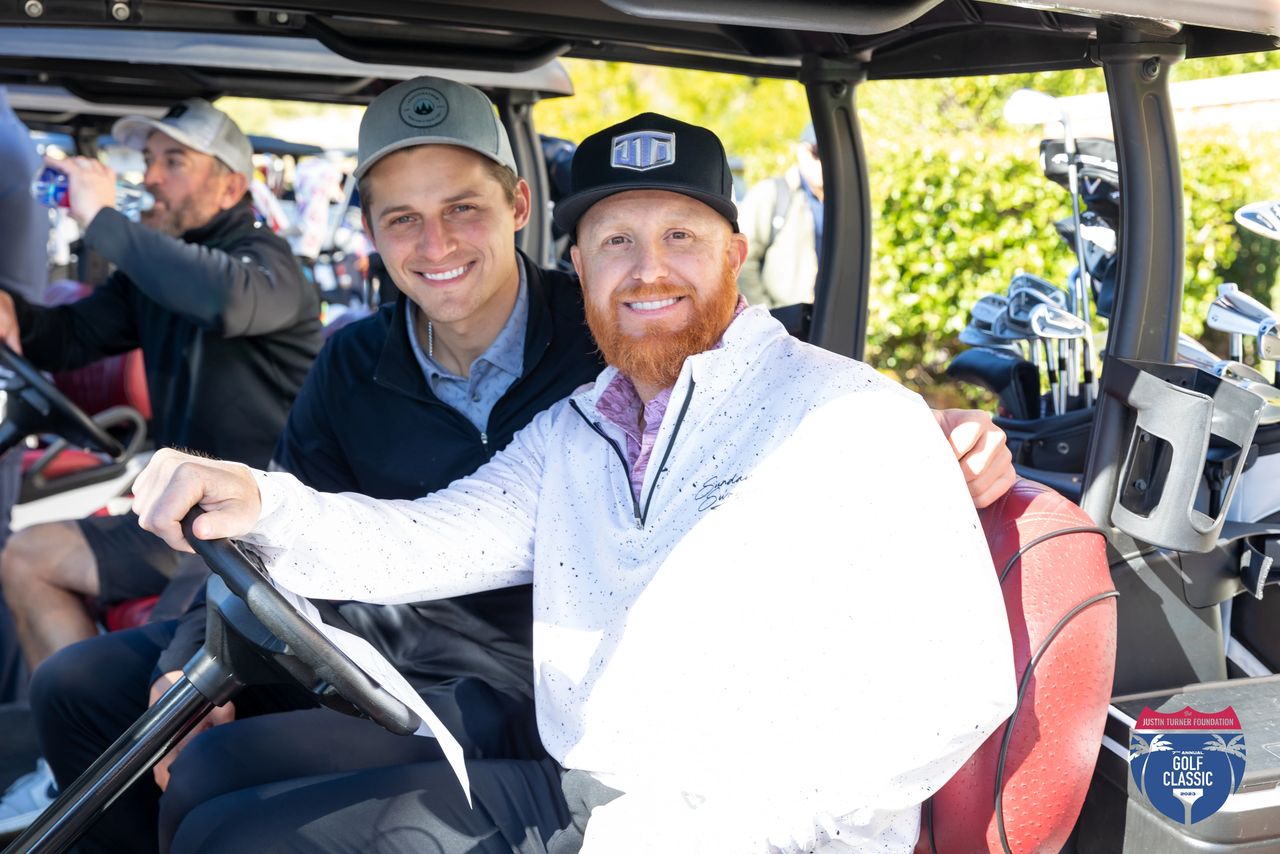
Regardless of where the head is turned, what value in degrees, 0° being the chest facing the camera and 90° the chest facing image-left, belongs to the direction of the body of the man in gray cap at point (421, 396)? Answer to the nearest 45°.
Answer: approximately 45°

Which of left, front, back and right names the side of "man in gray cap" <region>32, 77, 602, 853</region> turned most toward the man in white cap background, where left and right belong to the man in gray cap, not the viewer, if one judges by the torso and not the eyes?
right

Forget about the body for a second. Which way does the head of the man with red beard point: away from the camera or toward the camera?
toward the camera

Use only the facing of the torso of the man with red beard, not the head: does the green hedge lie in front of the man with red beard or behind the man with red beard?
behind

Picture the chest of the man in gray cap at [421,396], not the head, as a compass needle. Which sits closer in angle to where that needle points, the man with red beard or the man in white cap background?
the man with red beard

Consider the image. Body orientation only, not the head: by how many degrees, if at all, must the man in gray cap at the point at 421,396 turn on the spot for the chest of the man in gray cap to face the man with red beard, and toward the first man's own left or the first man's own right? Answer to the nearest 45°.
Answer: approximately 45° to the first man's own left

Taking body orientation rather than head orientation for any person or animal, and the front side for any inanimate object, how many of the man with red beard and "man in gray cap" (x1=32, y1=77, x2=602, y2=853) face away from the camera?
0

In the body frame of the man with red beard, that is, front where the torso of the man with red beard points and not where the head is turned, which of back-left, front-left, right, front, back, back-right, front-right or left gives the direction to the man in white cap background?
right

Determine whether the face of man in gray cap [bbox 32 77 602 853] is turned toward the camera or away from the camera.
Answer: toward the camera

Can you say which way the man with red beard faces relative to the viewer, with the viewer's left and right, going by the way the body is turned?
facing the viewer and to the left of the viewer

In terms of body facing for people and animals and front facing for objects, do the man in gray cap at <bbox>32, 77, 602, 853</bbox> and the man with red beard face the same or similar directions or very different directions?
same or similar directions

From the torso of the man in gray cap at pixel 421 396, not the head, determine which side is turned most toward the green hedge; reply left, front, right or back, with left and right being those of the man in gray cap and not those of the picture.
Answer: back
